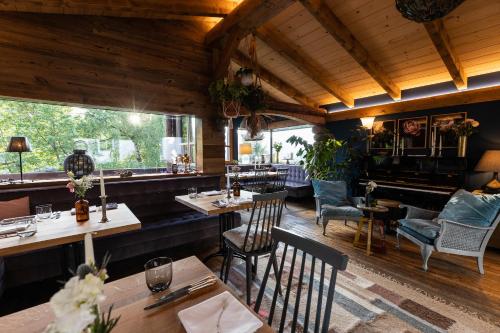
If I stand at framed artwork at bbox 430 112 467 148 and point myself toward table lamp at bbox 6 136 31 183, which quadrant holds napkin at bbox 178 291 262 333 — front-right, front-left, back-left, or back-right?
front-left

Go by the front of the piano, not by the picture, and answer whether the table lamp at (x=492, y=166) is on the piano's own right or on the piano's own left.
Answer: on the piano's own left

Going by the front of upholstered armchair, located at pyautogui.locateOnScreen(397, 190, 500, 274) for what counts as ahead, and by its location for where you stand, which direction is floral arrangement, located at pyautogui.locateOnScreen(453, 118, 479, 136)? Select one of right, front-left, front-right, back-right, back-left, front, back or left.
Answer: back-right

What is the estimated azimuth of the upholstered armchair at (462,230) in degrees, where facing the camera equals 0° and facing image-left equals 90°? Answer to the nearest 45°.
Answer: approximately 45°

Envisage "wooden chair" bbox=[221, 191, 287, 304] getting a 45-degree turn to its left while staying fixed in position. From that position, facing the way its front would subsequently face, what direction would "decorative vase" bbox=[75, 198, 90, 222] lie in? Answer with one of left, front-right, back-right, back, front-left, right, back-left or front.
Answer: front

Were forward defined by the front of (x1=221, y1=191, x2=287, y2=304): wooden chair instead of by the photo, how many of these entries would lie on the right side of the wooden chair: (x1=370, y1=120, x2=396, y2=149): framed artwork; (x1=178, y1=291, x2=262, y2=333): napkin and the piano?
2

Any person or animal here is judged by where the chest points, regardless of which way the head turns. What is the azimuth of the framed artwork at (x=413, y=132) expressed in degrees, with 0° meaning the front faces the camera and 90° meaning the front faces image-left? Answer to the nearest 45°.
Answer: approximately 45°

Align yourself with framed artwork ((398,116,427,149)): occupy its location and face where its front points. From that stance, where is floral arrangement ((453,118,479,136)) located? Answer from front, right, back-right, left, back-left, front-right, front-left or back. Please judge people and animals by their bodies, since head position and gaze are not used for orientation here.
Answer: left

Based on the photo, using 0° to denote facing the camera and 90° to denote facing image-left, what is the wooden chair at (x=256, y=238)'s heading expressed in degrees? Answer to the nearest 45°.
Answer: approximately 135°

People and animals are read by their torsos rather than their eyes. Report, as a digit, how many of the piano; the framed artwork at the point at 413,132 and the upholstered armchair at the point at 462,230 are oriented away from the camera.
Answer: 0

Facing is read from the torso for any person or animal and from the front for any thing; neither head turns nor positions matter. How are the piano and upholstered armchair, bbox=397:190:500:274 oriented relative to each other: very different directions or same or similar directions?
same or similar directions

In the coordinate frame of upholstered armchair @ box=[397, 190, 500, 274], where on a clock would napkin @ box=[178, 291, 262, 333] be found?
The napkin is roughly at 11 o'clock from the upholstered armchair.

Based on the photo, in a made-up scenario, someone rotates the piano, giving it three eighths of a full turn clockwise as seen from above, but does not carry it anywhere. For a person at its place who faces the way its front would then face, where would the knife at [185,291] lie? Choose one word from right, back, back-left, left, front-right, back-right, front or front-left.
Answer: back

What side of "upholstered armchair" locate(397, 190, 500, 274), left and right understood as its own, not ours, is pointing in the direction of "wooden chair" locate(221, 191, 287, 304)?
front

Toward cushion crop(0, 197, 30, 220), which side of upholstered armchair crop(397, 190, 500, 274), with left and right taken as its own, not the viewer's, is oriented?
front

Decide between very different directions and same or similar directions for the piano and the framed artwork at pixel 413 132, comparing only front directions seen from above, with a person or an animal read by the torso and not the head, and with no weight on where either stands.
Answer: same or similar directions

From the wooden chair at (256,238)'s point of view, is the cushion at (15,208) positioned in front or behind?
in front

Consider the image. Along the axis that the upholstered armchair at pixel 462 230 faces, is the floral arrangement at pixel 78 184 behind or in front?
in front

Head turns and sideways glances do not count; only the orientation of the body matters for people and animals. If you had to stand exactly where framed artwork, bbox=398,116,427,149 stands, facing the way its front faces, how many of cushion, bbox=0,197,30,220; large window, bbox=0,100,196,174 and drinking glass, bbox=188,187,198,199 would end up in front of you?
3

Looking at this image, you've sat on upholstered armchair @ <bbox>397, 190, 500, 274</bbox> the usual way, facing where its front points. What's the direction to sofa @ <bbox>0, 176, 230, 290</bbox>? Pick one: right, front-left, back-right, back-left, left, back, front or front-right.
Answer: front
